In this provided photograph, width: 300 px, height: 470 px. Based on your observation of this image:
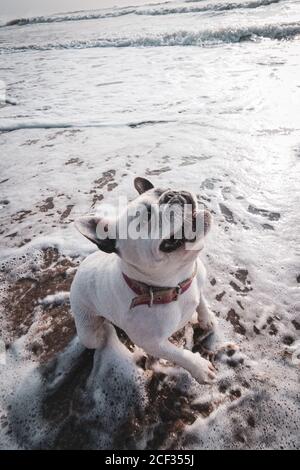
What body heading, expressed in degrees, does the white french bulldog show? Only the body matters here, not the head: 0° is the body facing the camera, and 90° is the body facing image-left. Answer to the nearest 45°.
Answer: approximately 315°
